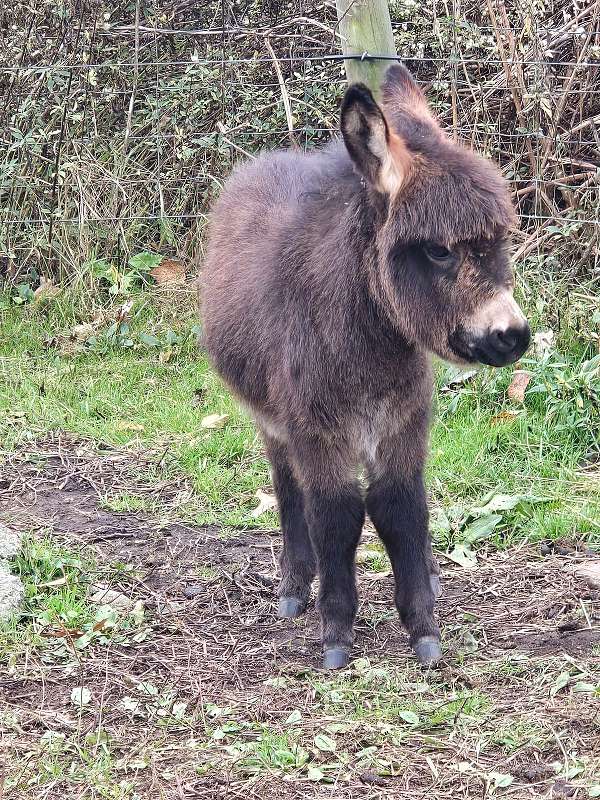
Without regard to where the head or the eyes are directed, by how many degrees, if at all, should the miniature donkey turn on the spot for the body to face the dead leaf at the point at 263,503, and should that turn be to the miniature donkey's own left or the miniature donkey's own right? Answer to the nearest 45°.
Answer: approximately 135° to the miniature donkey's own left

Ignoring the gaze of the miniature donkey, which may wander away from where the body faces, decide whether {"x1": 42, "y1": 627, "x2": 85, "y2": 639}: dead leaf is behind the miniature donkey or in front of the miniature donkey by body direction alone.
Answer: behind

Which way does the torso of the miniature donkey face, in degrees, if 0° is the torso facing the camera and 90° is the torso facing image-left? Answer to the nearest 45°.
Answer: approximately 315°

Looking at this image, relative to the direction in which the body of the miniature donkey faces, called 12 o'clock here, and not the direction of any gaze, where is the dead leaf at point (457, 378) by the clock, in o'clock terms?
The dead leaf is roughly at 8 o'clock from the miniature donkey.

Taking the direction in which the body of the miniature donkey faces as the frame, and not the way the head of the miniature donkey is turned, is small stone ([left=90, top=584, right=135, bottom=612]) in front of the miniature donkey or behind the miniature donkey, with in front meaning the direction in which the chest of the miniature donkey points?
behind

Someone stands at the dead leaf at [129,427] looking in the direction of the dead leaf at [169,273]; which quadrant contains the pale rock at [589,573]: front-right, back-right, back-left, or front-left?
back-right

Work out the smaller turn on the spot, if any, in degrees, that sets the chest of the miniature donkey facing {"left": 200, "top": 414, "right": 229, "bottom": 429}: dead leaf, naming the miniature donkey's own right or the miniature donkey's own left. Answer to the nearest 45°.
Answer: approximately 135° to the miniature donkey's own left

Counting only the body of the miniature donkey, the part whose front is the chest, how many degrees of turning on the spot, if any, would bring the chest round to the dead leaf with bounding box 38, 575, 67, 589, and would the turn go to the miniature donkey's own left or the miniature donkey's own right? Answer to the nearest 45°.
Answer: approximately 135° to the miniature donkey's own right

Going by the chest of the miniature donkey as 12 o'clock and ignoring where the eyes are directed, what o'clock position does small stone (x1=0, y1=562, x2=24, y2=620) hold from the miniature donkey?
The small stone is roughly at 5 o'clock from the miniature donkey.

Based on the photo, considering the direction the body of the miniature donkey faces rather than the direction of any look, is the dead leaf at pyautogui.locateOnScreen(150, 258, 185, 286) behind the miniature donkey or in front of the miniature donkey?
behind

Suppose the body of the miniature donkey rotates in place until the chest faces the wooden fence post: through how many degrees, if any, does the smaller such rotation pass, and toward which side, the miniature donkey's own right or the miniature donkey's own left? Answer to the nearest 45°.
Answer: approximately 135° to the miniature donkey's own left

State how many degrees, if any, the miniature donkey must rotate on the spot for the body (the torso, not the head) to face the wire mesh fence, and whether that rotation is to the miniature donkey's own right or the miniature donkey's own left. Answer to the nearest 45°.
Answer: approximately 135° to the miniature donkey's own left
